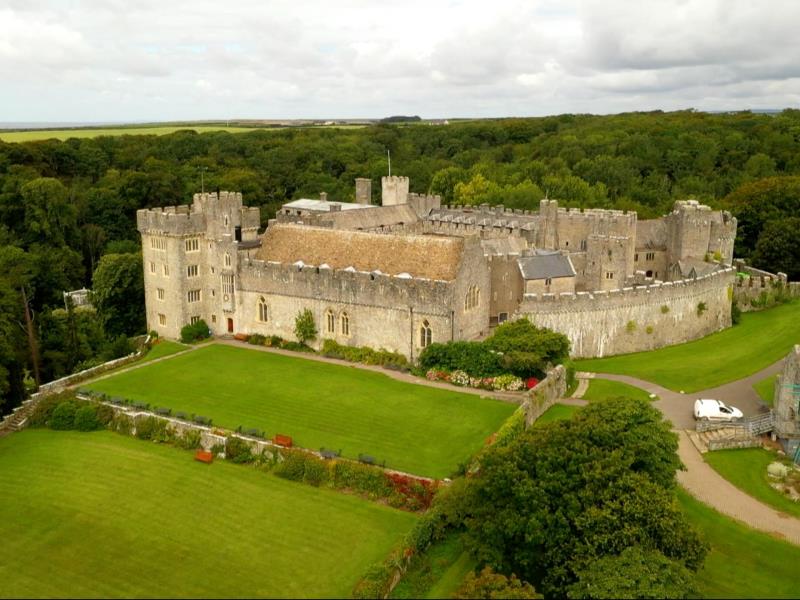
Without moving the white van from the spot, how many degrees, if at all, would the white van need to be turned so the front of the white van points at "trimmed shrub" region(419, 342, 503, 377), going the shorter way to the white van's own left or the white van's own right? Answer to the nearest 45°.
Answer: approximately 180°

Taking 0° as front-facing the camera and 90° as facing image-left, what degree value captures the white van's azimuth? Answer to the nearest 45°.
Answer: approximately 270°

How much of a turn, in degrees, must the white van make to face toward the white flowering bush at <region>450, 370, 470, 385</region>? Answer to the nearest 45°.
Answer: approximately 180°

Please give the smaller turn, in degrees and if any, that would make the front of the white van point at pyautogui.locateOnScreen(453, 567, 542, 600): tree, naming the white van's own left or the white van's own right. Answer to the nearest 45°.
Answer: approximately 90° to the white van's own right

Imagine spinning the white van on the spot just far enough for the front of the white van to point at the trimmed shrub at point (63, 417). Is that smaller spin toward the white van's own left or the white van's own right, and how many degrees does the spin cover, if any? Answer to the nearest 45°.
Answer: approximately 180°

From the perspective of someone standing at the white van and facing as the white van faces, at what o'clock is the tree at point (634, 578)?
The tree is roughly at 3 o'clock from the white van.

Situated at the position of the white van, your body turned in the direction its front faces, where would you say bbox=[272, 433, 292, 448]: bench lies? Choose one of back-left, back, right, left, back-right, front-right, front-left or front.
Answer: back-right

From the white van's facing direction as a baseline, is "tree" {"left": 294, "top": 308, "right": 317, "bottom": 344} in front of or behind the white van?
behind

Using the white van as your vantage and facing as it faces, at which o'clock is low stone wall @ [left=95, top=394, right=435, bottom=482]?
The low stone wall is roughly at 5 o'clock from the white van.

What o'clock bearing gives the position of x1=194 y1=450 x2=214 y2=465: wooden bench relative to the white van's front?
The wooden bench is roughly at 5 o'clock from the white van.

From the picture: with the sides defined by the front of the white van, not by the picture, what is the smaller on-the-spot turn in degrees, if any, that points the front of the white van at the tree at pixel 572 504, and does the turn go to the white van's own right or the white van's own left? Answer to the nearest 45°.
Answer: approximately 90° to the white van's own right

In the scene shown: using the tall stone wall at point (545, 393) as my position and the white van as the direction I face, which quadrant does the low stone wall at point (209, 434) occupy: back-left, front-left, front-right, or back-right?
back-right

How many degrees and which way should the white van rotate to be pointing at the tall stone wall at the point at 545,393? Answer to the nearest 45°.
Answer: approximately 180°

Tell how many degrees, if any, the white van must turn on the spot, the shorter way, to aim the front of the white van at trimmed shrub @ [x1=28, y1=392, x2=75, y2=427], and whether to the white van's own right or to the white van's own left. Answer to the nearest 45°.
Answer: approximately 180°
